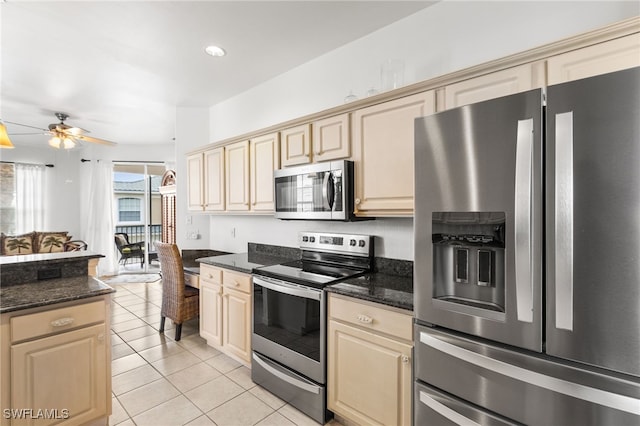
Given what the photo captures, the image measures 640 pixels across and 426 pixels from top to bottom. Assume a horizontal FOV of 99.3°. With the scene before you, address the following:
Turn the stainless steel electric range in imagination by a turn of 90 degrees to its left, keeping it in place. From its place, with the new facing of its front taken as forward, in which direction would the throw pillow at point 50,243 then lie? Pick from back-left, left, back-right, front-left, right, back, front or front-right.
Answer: back

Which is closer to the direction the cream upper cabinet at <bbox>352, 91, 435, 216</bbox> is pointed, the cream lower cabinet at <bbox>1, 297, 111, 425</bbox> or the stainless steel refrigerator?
the cream lower cabinet

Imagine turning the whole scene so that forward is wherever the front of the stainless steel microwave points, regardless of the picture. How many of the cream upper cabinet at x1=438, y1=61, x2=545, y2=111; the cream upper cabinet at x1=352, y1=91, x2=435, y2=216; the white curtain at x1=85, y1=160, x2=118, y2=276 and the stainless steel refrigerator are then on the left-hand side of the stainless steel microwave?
3

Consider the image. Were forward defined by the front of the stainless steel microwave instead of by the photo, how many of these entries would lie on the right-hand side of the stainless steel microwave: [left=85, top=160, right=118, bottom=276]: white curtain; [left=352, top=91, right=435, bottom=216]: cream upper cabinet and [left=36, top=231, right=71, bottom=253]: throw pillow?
2

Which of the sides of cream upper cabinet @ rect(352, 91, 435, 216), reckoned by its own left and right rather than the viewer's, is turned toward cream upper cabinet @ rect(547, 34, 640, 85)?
left

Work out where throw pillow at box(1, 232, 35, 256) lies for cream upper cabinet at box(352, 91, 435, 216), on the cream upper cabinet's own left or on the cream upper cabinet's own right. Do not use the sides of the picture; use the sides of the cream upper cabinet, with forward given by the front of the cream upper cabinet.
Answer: on the cream upper cabinet's own right

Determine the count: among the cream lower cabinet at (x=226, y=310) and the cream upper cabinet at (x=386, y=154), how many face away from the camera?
0

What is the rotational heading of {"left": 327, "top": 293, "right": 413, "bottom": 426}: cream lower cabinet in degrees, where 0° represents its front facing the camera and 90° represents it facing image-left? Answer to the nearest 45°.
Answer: approximately 45°

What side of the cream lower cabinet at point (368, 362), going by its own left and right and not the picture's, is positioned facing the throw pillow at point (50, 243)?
right

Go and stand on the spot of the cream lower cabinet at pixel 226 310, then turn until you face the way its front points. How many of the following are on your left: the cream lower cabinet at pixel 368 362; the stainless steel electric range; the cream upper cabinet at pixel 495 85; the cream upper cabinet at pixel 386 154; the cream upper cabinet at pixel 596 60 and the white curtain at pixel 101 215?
5
